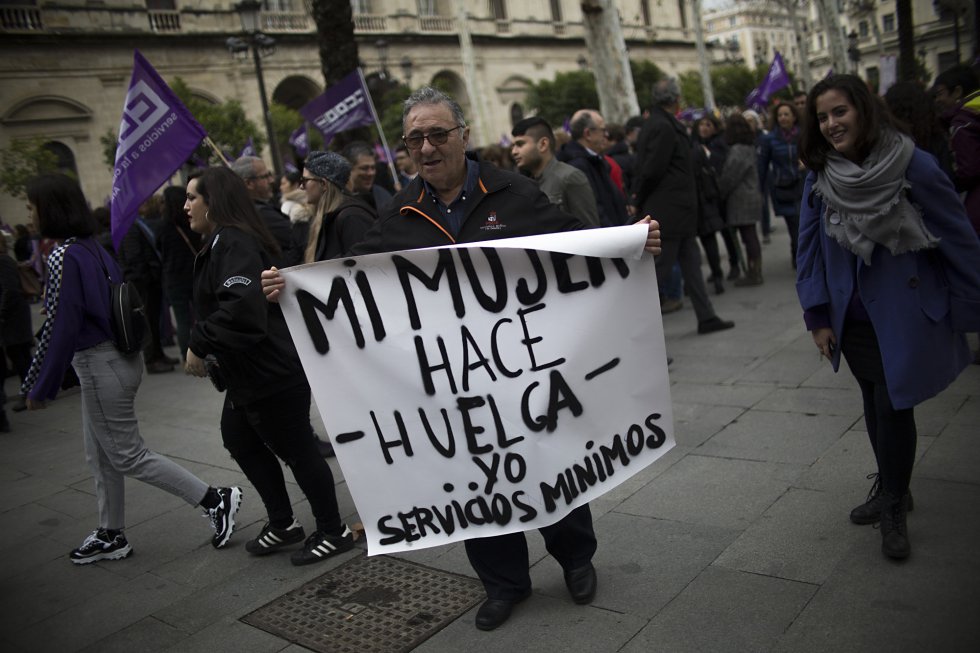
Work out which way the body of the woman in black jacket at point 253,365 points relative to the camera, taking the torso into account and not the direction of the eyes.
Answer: to the viewer's left

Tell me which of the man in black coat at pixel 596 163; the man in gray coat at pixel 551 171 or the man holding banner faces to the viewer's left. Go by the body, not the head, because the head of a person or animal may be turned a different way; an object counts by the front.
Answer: the man in gray coat

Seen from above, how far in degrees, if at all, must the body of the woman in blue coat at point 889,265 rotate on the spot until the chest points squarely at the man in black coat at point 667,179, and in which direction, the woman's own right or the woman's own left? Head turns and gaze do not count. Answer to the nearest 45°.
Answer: approximately 135° to the woman's own right

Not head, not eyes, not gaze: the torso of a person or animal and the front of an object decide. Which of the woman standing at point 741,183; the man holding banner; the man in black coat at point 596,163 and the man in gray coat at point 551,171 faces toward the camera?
the man holding banner

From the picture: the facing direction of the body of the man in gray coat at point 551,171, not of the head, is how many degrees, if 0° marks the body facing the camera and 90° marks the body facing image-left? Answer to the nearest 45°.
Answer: approximately 90°

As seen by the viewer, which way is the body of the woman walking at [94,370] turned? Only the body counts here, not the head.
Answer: to the viewer's left

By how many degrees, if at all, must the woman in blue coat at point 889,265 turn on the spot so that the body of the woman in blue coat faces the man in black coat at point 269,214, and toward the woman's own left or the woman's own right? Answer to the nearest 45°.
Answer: approximately 45° to the woman's own right

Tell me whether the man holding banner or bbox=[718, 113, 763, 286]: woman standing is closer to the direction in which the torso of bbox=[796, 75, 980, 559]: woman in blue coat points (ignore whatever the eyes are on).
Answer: the man holding banner

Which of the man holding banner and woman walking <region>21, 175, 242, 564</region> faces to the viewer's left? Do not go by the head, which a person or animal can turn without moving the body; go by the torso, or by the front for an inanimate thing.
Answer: the woman walking

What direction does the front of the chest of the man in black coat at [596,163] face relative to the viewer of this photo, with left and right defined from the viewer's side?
facing to the right of the viewer

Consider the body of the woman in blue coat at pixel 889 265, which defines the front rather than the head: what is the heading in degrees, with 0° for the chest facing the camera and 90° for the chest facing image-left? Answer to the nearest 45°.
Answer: approximately 45°

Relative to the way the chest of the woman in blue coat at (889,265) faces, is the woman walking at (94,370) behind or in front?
in front
